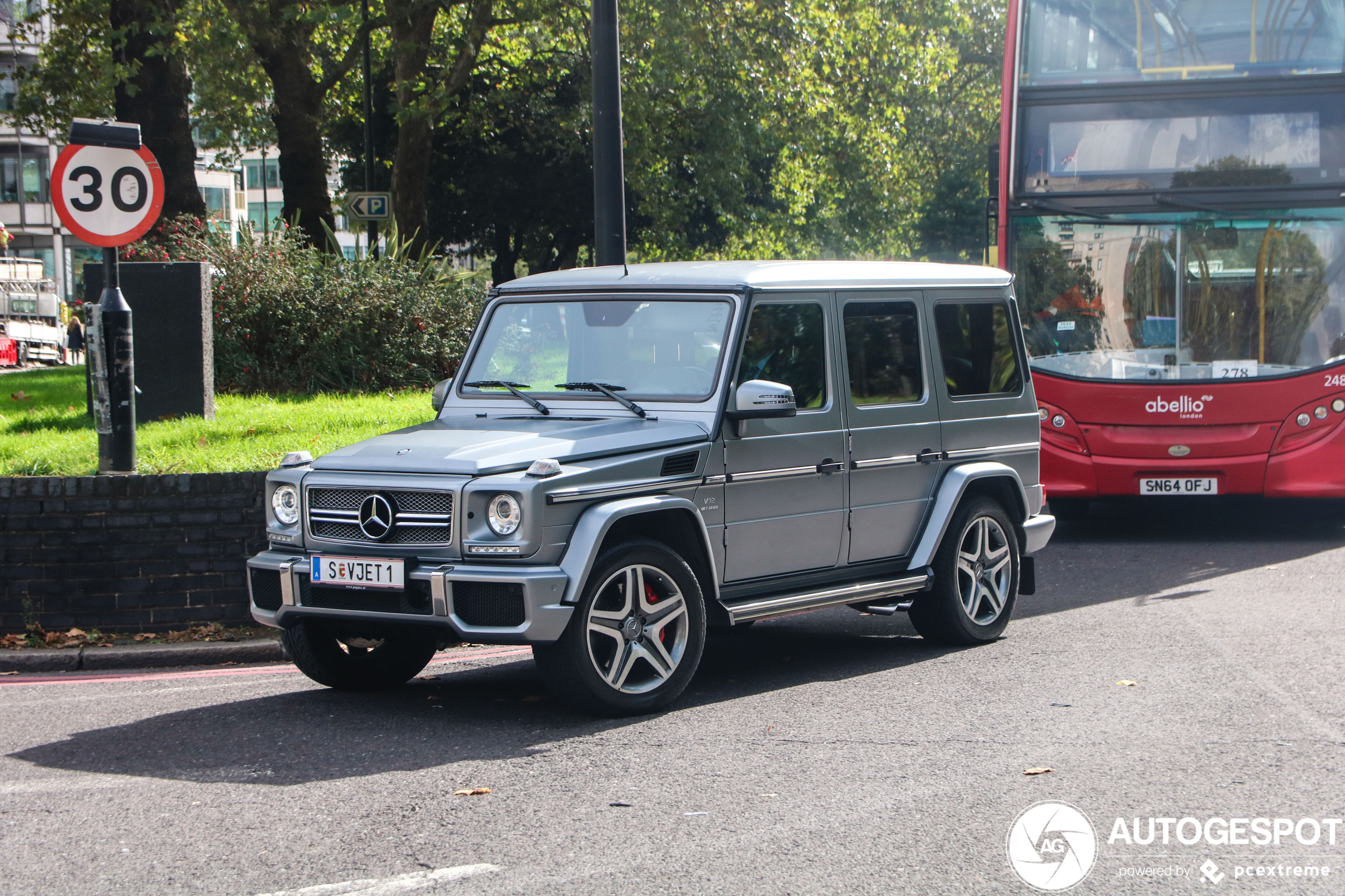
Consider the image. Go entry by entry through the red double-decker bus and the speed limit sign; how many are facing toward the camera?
2

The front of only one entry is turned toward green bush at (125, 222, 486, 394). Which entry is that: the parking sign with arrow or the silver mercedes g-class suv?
the parking sign with arrow

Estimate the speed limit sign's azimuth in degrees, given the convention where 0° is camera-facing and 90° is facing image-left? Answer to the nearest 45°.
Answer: approximately 0°

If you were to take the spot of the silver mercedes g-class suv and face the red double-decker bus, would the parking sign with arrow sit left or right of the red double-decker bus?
left

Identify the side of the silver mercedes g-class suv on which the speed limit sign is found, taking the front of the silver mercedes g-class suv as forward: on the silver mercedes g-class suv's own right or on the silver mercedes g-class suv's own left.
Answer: on the silver mercedes g-class suv's own right

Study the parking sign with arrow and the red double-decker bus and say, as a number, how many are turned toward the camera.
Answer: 2

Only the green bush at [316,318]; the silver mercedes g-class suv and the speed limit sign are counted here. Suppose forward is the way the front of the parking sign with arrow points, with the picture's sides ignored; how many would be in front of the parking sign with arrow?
3

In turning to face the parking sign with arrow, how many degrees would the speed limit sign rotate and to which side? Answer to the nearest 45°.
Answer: approximately 180°

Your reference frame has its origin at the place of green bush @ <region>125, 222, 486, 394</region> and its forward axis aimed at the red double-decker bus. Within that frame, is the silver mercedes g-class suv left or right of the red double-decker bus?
right

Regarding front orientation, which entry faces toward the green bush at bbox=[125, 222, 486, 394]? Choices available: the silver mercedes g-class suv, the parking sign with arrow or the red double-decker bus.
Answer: the parking sign with arrow

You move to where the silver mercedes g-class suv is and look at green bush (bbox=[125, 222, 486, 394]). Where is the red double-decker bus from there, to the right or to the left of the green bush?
right

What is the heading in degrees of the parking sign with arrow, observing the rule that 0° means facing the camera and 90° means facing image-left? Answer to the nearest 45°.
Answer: approximately 0°

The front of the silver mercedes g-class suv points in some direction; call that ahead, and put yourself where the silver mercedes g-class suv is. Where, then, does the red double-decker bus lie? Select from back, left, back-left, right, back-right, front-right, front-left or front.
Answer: back

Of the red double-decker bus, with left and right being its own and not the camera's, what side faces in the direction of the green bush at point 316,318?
right
